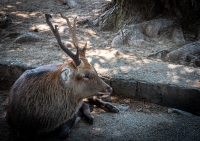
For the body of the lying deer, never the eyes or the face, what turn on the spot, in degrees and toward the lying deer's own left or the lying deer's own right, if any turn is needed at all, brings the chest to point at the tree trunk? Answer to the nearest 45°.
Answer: approximately 45° to the lying deer's own left

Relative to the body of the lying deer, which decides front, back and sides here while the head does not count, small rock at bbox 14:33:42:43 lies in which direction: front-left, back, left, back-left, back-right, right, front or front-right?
left

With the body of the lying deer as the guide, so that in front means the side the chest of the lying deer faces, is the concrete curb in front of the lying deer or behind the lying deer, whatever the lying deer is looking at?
in front

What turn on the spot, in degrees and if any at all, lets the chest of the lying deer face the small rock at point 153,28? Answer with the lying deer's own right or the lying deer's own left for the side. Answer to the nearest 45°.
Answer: approximately 45° to the lying deer's own left

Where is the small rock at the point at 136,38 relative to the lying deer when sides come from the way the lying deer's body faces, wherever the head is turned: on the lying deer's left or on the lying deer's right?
on the lying deer's left

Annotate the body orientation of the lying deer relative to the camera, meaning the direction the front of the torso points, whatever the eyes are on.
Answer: to the viewer's right

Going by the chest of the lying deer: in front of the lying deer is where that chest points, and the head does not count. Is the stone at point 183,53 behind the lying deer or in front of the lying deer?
in front
